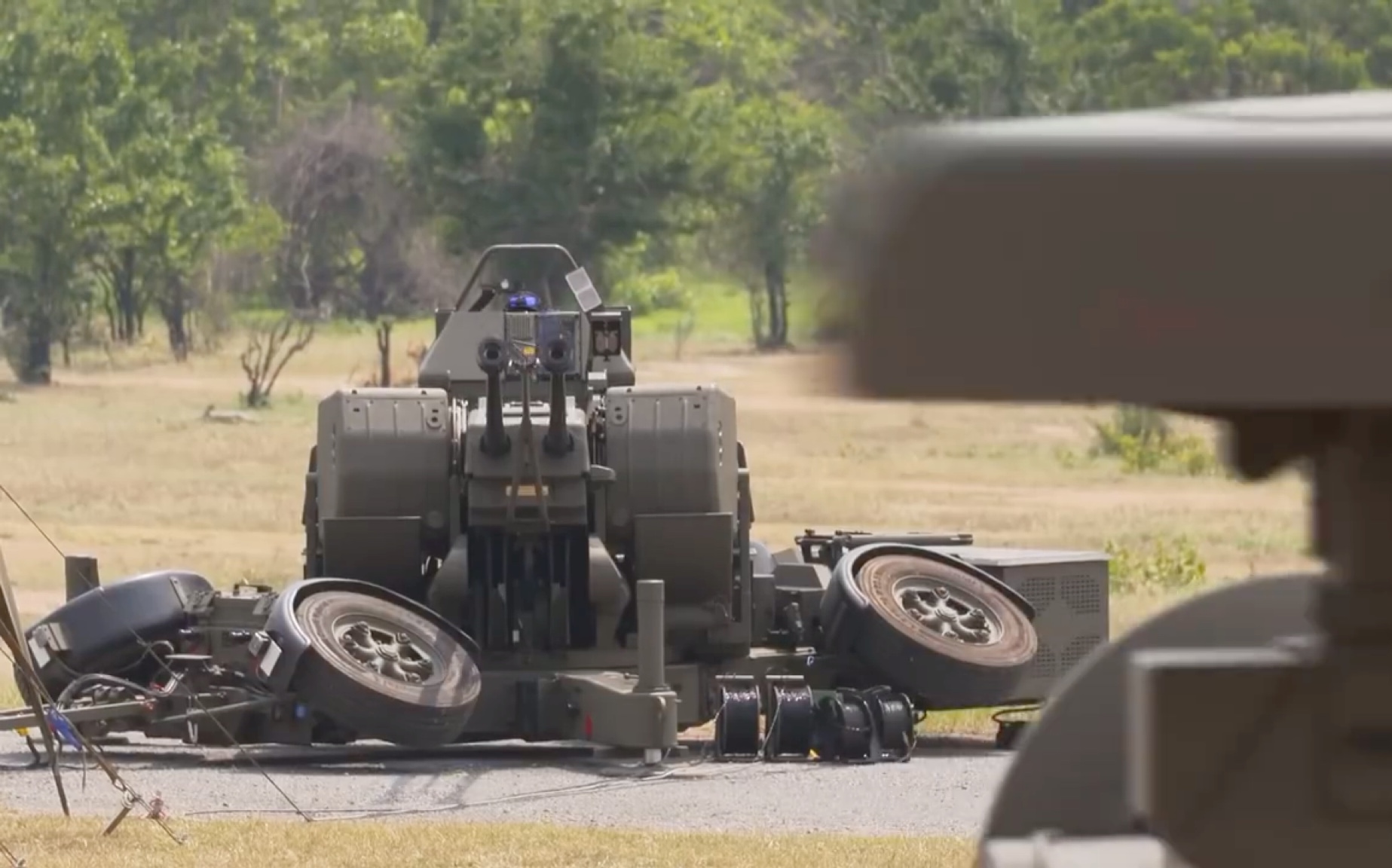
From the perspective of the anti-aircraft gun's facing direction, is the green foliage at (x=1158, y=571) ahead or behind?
behind

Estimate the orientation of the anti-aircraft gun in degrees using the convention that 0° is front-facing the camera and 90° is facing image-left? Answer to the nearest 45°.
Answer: approximately 0°

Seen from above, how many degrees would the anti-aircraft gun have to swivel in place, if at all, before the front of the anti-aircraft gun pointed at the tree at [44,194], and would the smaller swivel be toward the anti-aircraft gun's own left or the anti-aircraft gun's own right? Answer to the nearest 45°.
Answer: approximately 180°

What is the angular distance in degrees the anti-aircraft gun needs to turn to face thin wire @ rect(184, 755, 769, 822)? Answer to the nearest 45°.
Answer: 0° — it already faces it
